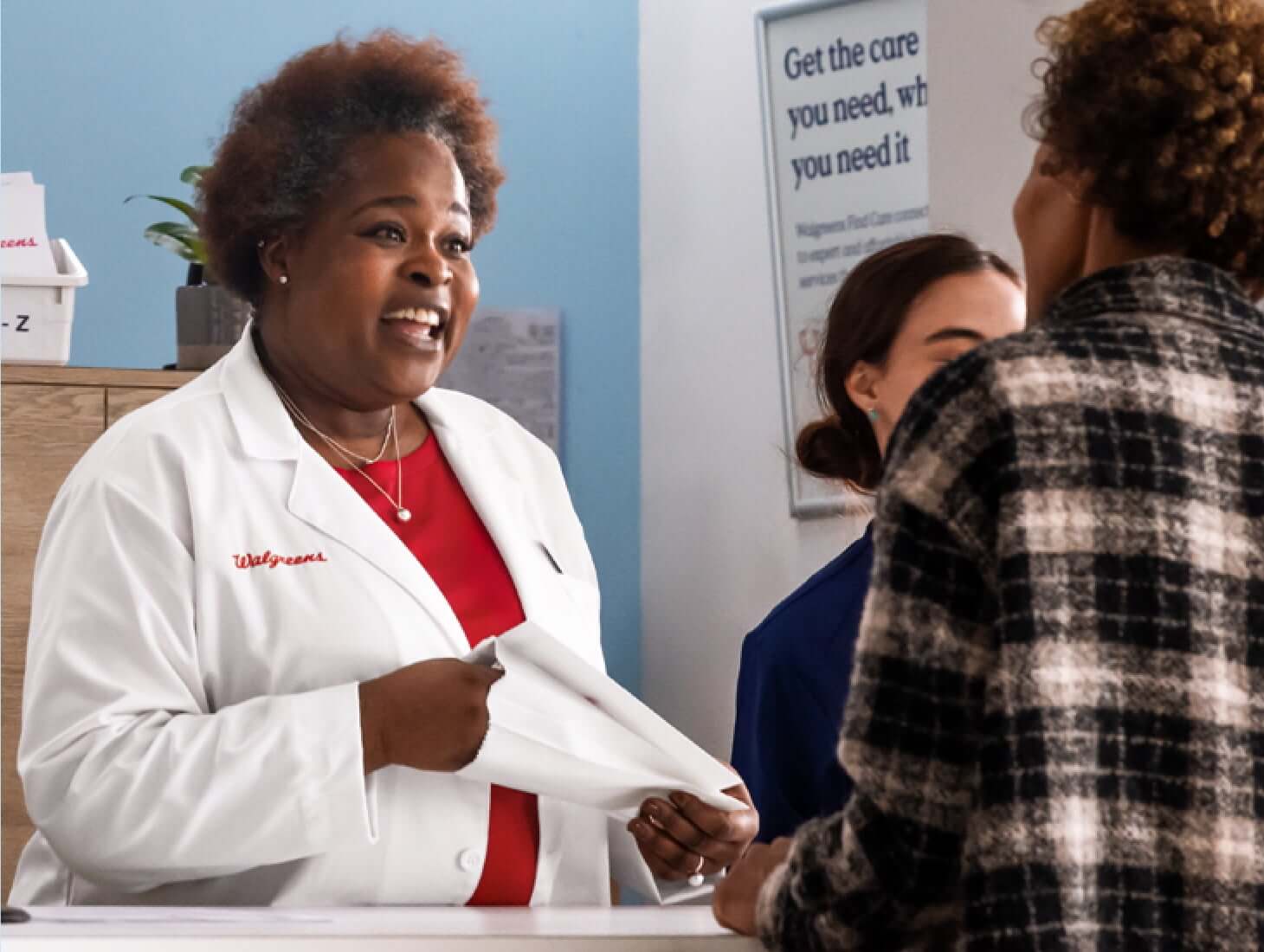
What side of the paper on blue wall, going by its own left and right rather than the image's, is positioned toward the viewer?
front

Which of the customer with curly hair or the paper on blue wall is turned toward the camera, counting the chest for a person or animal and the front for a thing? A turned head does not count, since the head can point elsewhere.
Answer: the paper on blue wall

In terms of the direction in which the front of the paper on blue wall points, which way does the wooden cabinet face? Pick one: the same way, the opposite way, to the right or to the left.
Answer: the same way

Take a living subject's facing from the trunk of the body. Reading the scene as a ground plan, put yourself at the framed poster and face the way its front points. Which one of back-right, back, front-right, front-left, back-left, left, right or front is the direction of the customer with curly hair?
front-left

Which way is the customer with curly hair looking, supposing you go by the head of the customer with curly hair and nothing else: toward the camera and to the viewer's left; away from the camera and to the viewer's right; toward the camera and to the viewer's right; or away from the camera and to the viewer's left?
away from the camera and to the viewer's left

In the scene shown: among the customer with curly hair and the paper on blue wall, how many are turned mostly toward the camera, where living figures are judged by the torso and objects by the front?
1

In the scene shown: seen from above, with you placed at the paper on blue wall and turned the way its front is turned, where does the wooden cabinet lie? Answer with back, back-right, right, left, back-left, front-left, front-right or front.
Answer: front-right

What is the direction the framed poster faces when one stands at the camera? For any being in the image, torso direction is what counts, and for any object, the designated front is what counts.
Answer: facing the viewer and to the left of the viewer

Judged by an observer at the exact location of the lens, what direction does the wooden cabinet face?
facing the viewer

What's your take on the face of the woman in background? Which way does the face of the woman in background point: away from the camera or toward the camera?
toward the camera

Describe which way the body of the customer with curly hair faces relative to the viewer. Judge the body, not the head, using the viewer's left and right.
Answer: facing away from the viewer and to the left of the viewer

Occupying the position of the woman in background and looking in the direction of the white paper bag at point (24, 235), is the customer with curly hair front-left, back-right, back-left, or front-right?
back-left

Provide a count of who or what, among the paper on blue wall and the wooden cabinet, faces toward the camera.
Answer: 2
